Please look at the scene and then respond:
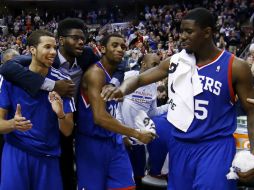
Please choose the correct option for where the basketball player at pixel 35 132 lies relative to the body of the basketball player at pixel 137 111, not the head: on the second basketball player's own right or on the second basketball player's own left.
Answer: on the second basketball player's own right

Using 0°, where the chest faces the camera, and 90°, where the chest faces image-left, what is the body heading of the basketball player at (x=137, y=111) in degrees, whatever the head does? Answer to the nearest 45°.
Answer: approximately 315°

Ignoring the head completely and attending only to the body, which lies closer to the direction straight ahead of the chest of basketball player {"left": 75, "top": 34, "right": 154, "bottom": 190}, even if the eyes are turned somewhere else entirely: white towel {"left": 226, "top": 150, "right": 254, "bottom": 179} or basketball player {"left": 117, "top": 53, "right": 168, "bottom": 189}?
the white towel

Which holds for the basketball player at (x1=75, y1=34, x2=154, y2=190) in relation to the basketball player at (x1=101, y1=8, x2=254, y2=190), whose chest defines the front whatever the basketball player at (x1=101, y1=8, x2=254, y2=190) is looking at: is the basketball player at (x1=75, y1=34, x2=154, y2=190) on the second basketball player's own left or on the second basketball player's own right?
on the second basketball player's own right

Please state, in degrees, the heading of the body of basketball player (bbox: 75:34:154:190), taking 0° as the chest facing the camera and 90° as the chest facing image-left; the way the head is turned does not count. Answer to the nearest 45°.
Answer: approximately 315°

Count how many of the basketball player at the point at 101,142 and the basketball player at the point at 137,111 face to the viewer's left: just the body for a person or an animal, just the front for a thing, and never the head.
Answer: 0

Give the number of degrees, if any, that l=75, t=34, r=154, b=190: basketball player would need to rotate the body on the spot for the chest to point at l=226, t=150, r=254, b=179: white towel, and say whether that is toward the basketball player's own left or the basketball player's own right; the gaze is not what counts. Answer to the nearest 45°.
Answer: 0° — they already face it

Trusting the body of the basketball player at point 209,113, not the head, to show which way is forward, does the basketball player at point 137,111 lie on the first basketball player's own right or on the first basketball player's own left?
on the first basketball player's own right

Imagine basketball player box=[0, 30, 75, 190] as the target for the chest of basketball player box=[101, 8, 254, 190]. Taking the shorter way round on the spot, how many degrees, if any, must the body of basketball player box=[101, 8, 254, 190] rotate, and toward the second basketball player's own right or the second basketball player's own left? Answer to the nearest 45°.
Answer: approximately 45° to the second basketball player's own right

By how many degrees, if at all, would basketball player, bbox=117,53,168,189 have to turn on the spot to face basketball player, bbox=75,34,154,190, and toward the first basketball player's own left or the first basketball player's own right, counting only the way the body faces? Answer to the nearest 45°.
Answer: approximately 45° to the first basketball player's own right
